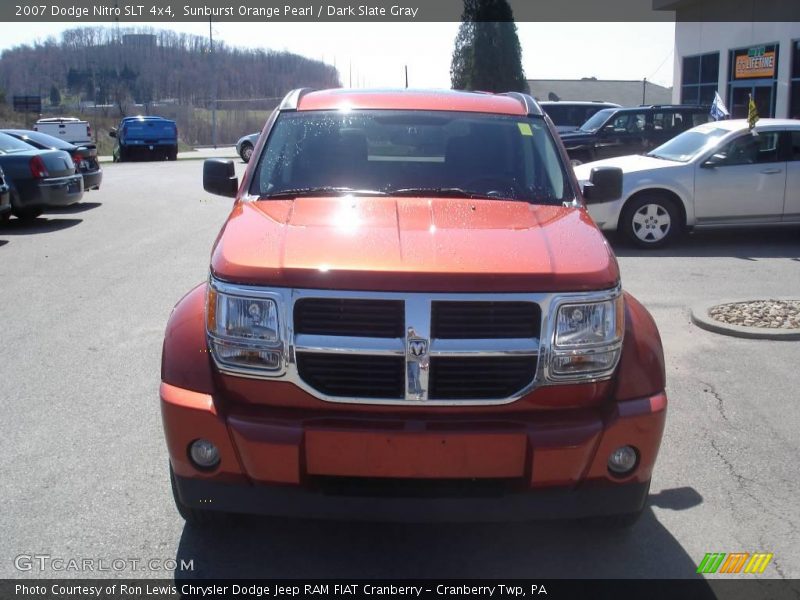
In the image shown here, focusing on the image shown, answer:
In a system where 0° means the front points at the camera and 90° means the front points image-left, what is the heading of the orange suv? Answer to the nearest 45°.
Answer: approximately 0°

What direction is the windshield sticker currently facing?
toward the camera

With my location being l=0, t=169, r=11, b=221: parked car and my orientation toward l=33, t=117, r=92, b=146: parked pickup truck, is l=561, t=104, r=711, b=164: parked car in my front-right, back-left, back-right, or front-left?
front-right

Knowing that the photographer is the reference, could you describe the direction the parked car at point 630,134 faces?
facing the viewer and to the left of the viewer

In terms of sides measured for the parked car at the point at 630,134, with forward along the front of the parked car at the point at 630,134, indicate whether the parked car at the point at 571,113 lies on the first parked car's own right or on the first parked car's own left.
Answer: on the first parked car's own right

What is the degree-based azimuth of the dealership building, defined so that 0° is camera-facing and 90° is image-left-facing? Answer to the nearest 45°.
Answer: approximately 45°

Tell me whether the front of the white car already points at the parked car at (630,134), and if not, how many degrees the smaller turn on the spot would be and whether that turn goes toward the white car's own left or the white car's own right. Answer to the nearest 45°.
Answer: approximately 90° to the white car's own right

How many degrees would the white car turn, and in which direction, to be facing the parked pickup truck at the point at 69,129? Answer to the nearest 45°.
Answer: approximately 45° to its right

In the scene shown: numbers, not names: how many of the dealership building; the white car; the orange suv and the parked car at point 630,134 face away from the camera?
0

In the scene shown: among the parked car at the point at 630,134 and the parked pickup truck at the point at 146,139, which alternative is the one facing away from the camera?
the parked pickup truck at the point at 146,139

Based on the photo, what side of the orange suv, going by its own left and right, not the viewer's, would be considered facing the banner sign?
back

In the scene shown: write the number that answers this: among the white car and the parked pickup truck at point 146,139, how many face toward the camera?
0

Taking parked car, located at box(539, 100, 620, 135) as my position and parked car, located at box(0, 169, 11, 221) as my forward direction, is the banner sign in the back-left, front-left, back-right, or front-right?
back-left

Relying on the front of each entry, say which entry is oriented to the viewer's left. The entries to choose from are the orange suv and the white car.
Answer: the white car

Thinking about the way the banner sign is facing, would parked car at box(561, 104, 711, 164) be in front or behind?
in front

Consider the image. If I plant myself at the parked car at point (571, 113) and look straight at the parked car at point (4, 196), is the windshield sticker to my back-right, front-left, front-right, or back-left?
front-left

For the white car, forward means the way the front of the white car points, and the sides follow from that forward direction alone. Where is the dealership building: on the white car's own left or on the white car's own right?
on the white car's own right

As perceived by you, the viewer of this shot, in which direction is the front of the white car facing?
facing to the left of the viewer
